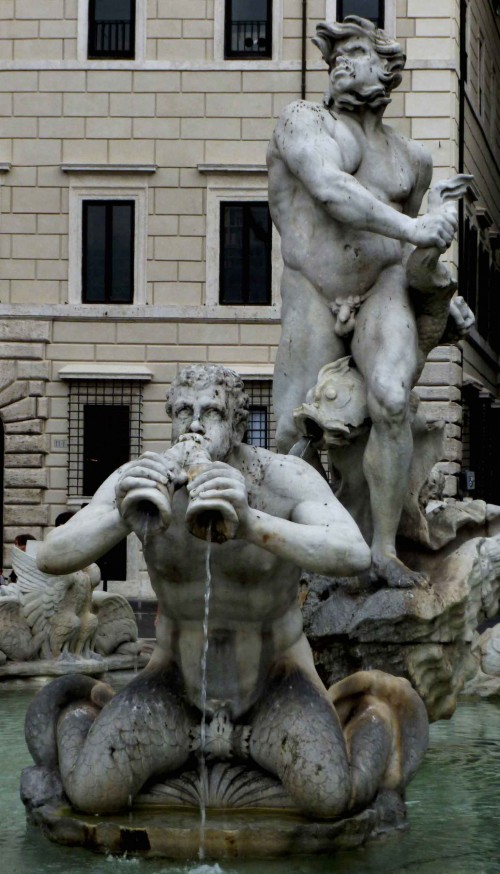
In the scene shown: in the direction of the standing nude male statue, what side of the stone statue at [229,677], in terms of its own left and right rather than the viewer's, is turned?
back

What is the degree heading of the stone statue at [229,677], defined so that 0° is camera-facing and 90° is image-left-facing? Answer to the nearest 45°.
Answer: approximately 0°

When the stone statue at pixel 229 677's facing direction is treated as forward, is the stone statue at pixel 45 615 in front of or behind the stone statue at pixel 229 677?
behind
